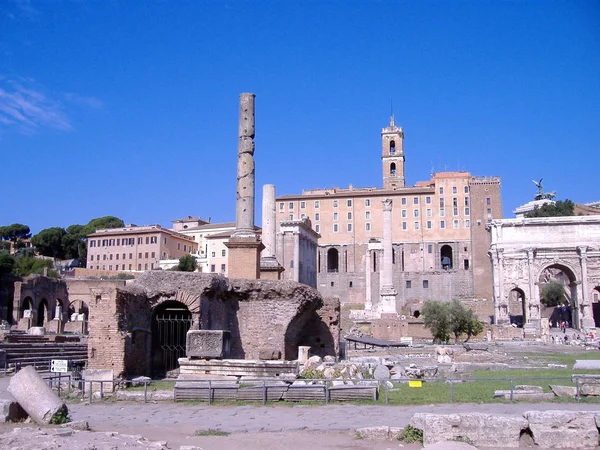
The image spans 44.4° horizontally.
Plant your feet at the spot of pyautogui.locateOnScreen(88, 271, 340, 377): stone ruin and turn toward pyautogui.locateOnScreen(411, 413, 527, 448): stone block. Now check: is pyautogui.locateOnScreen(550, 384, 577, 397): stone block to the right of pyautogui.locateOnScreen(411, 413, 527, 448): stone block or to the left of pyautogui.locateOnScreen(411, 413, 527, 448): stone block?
left

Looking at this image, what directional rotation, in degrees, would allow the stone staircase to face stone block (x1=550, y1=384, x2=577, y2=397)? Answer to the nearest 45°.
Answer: approximately 45° to its left

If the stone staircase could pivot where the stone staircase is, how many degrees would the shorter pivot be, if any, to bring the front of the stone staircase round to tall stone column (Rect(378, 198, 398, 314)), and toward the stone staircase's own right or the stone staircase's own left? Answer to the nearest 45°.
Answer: approximately 135° to the stone staircase's own left

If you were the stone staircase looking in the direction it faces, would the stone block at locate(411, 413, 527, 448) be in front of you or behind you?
in front

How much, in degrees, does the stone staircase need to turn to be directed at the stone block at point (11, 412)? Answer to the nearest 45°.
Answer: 0° — it already faces it

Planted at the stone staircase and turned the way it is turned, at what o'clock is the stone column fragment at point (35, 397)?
The stone column fragment is roughly at 12 o'clock from the stone staircase.

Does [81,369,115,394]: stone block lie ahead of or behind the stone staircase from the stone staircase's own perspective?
ahead

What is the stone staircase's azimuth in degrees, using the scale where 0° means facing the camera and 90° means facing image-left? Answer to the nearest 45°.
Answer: approximately 0°

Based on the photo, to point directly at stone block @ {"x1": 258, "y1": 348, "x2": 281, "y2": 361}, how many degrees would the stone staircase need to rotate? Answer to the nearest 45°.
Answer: approximately 45° to its left
